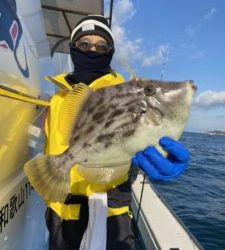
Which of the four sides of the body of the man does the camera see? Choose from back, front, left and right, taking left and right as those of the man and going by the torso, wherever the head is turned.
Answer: front

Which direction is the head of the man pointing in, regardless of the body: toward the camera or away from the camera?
toward the camera
